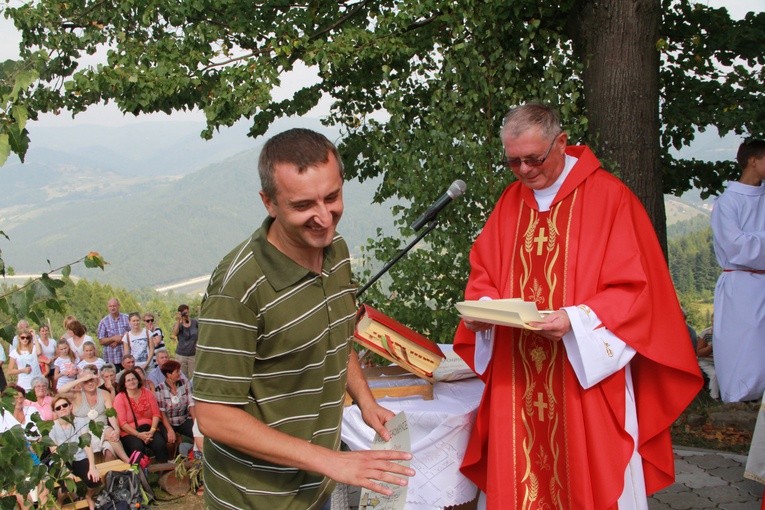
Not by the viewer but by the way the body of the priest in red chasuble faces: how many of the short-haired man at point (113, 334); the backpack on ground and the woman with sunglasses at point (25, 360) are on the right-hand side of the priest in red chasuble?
3

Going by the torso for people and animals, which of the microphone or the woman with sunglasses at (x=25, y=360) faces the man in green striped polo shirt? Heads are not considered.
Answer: the woman with sunglasses

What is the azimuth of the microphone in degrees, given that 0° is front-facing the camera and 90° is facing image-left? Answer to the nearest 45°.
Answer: approximately 270°

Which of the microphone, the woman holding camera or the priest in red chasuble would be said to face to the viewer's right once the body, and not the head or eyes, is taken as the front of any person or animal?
the microphone

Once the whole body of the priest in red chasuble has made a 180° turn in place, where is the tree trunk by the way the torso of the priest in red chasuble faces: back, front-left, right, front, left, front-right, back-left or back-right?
front-left

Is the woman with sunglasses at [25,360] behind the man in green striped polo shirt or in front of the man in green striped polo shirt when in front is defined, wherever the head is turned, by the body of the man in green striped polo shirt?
behind

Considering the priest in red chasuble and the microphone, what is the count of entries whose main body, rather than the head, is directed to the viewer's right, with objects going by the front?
1

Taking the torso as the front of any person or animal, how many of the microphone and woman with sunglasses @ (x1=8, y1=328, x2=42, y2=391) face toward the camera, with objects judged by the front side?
1

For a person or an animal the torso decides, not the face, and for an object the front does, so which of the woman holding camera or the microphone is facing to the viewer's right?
the microphone
